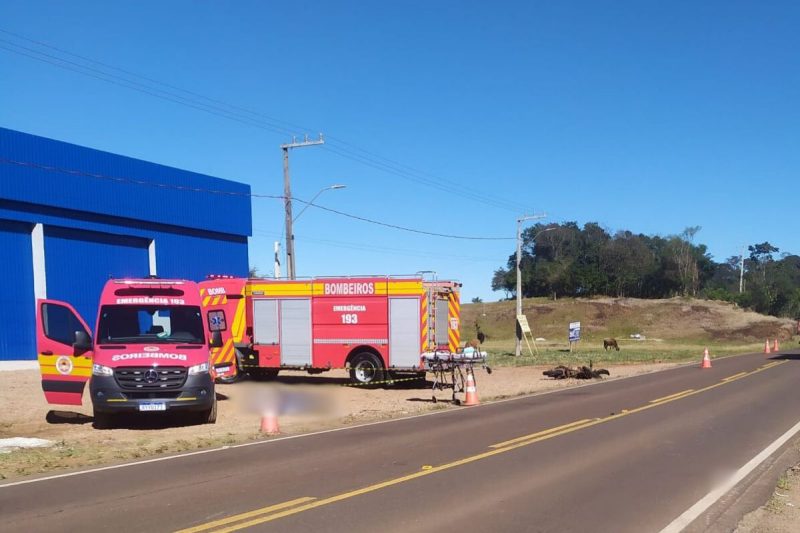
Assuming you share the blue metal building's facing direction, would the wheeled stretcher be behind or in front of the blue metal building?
in front

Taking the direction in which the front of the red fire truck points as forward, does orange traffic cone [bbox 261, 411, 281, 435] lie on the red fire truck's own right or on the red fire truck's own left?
on the red fire truck's own left

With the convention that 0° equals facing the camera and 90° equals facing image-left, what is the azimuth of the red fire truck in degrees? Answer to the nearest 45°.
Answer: approximately 135°

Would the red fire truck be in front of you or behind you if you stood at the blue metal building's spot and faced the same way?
in front

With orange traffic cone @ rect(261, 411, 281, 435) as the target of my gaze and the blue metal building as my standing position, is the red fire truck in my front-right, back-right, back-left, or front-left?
front-left

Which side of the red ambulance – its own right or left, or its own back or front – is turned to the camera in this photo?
front

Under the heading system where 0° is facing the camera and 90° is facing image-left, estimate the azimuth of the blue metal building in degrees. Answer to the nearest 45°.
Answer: approximately 315°

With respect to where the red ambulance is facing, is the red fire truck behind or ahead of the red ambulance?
behind

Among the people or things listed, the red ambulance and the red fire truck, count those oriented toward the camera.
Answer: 1

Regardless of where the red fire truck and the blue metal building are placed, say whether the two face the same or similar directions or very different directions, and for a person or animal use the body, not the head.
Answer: very different directions

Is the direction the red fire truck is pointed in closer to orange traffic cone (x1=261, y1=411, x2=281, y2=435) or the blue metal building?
the blue metal building

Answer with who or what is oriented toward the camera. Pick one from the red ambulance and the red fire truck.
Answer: the red ambulance
